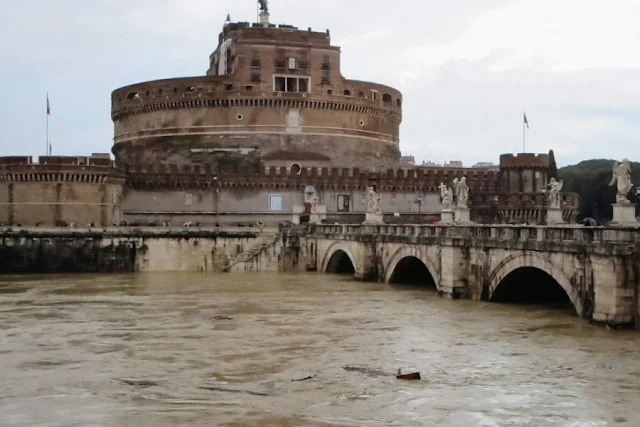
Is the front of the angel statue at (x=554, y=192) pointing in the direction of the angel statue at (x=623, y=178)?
no

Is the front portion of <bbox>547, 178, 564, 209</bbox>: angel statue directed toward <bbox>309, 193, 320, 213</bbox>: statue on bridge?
no

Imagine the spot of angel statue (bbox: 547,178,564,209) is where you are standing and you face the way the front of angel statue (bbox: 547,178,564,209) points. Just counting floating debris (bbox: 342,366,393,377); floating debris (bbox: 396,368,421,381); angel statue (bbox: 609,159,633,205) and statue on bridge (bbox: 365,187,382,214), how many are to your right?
1

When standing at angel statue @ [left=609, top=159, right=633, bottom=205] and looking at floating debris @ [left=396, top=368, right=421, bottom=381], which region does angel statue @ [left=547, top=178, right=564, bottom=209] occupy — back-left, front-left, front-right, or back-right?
back-right

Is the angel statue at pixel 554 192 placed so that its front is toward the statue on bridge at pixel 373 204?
no
